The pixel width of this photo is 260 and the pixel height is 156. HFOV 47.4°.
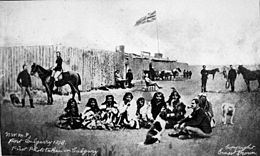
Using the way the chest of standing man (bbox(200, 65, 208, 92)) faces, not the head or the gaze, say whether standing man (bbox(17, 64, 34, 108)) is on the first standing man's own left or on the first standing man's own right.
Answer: on the first standing man's own right

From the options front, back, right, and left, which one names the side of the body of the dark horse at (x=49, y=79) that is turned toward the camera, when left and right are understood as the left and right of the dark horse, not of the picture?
left

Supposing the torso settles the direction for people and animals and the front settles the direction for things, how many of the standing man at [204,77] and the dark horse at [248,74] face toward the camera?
1

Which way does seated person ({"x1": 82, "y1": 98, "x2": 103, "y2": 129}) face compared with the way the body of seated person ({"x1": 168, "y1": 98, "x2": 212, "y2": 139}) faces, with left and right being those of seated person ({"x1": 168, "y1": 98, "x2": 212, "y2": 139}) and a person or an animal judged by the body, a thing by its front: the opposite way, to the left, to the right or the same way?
to the left

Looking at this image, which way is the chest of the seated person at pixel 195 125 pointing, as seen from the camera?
to the viewer's left
